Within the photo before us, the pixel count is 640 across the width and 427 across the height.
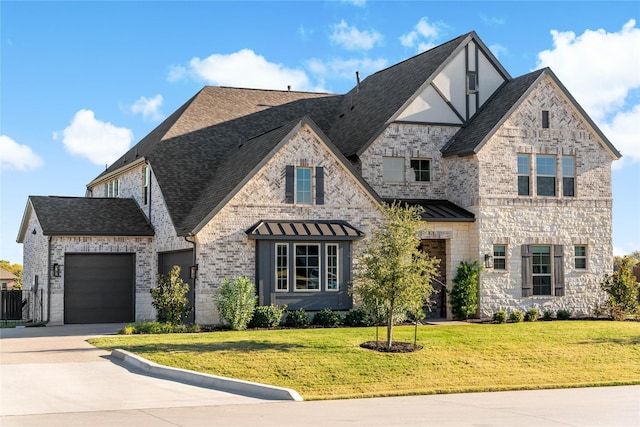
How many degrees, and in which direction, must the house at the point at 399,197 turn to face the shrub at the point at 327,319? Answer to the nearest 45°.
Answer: approximately 45° to its right

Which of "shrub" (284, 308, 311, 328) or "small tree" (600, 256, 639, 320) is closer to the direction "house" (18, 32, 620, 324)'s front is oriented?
the shrub

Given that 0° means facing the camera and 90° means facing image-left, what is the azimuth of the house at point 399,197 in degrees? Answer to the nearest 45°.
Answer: approximately 0°

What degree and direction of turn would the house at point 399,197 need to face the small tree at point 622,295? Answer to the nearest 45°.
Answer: approximately 90° to its left

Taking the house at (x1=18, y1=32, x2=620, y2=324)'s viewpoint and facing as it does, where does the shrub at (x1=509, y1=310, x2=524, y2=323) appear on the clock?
The shrub is roughly at 10 o'clock from the house.

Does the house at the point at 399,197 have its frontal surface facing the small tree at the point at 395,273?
yes

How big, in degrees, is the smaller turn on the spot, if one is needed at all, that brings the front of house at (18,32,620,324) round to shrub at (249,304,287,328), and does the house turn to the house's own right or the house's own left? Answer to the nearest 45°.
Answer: approximately 45° to the house's own right
